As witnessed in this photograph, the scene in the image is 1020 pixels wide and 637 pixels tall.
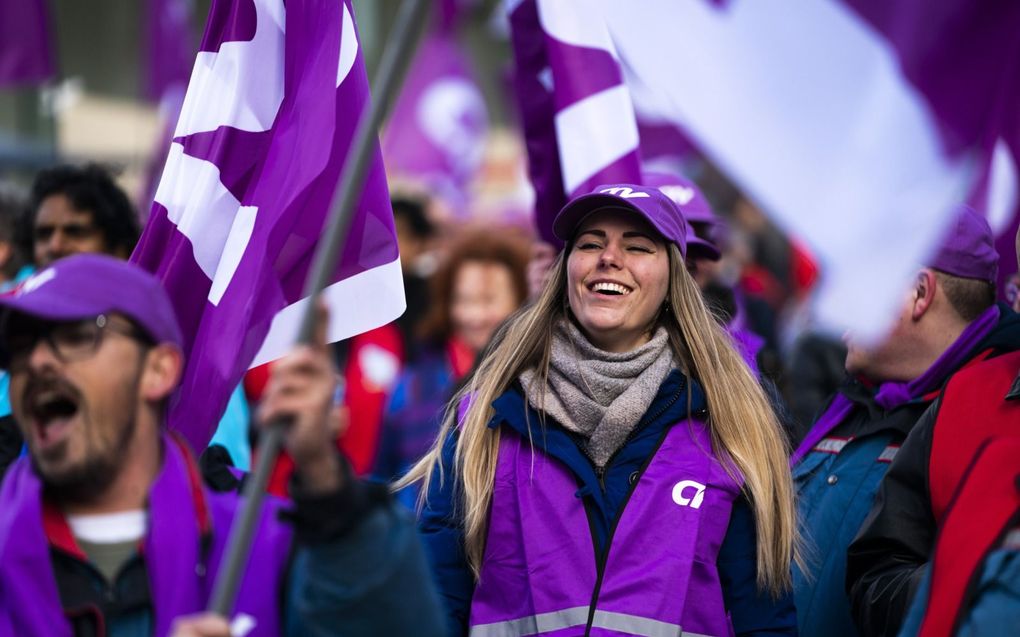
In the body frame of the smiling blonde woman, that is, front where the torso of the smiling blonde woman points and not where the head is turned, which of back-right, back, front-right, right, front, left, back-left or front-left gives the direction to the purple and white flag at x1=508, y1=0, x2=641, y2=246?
back

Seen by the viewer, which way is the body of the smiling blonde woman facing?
toward the camera

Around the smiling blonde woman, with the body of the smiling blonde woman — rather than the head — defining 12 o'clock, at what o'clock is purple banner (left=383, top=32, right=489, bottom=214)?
The purple banner is roughly at 6 o'clock from the smiling blonde woman.

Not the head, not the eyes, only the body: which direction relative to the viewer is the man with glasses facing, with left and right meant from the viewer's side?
facing the viewer and to the left of the viewer

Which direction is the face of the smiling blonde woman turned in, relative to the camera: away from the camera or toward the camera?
toward the camera

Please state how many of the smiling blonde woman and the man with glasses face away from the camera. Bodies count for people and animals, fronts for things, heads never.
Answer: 0

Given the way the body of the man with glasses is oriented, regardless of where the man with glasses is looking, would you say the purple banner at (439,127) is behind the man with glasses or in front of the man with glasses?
behind
